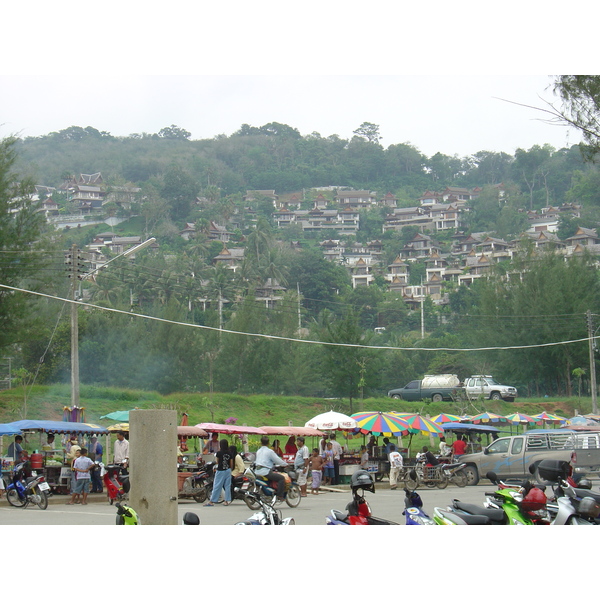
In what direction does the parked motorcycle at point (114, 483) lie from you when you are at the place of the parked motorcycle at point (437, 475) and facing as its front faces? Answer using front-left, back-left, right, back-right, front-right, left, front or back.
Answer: front-left

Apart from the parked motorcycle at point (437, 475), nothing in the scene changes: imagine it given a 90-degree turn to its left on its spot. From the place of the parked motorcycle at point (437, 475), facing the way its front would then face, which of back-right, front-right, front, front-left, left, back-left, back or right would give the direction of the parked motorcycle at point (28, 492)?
front-right

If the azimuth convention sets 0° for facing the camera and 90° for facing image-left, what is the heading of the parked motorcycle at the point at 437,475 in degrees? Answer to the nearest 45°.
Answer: approximately 90°

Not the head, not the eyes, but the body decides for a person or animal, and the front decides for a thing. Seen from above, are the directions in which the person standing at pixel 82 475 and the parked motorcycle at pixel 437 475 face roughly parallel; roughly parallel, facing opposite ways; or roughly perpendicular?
roughly perpendicular
